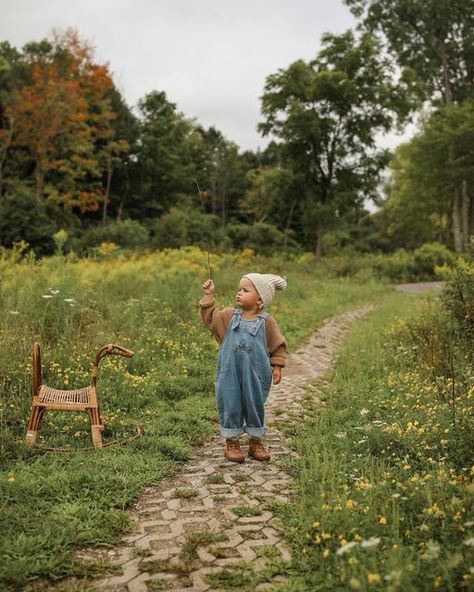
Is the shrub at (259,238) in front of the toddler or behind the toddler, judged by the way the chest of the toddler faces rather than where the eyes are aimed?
behind

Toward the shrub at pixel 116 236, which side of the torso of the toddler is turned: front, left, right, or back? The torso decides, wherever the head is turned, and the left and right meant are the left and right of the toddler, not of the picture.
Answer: back

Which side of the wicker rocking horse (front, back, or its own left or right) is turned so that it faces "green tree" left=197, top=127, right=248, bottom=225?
left

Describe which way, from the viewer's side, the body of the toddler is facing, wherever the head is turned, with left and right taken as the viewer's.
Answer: facing the viewer

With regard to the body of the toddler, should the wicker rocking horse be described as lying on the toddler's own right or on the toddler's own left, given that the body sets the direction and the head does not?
on the toddler's own right

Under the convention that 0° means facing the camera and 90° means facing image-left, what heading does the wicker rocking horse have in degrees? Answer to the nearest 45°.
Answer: approximately 270°

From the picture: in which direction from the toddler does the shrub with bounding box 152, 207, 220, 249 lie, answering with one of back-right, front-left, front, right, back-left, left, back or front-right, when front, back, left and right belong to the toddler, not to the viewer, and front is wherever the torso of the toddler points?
back

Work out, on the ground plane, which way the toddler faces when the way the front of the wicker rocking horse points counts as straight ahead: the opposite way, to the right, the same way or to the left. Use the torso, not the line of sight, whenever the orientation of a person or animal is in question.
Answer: to the right

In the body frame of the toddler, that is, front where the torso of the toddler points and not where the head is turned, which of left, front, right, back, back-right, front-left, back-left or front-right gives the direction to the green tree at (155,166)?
back

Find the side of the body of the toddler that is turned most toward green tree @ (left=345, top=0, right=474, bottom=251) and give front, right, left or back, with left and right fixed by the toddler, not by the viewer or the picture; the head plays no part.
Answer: back

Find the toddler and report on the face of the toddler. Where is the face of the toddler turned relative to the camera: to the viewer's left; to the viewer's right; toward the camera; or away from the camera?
to the viewer's left
